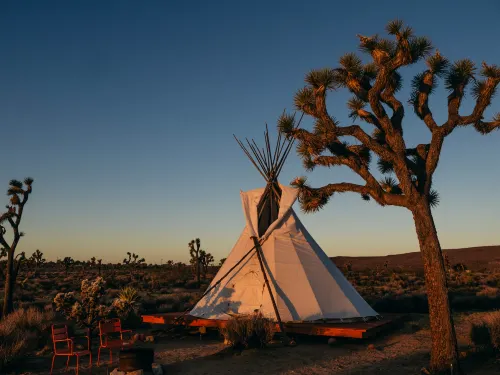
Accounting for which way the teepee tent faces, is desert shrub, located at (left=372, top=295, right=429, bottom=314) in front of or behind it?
behind

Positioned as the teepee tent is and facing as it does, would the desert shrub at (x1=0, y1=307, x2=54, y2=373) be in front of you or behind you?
in front

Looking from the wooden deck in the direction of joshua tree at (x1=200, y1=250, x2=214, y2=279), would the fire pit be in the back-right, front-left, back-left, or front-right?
back-left

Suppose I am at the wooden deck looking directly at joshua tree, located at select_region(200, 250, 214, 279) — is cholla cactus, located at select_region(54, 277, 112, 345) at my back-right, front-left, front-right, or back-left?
back-left

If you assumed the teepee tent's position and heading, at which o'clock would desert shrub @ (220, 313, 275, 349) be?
The desert shrub is roughly at 11 o'clock from the teepee tent.

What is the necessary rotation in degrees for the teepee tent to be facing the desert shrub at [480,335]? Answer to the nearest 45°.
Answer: approximately 90° to its left

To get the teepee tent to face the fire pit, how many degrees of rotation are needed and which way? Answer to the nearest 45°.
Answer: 0° — it already faces it

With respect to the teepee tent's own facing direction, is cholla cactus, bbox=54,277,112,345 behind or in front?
in front

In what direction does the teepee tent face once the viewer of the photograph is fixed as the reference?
facing the viewer and to the left of the viewer

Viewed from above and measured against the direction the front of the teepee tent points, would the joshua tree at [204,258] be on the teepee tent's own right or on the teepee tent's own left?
on the teepee tent's own right

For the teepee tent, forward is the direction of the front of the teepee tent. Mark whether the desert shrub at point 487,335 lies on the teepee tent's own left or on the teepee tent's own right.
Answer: on the teepee tent's own left

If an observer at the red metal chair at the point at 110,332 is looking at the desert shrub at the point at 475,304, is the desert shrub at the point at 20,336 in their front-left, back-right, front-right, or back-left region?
back-left

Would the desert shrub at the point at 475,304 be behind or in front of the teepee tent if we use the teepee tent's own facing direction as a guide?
behind

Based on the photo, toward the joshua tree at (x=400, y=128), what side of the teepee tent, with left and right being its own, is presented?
left
